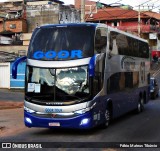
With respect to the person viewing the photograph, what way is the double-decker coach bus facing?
facing the viewer and to the left of the viewer
